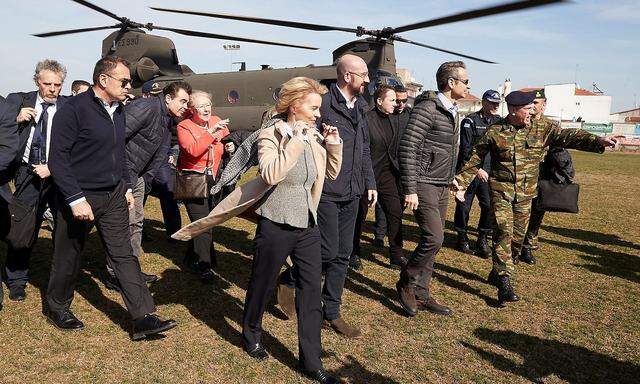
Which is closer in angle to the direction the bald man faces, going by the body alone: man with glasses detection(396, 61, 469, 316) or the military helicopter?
the man with glasses

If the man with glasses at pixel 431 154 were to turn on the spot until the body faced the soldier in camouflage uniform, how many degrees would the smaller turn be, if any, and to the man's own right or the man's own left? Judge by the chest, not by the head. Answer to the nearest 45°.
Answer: approximately 45° to the man's own left

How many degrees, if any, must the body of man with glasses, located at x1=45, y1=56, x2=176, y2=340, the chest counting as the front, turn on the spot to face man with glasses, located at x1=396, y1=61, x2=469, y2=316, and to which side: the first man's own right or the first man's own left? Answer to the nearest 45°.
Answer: approximately 45° to the first man's own left

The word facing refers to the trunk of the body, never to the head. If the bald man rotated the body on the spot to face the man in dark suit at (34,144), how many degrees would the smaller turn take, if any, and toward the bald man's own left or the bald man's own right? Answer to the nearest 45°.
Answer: approximately 135° to the bald man's own right

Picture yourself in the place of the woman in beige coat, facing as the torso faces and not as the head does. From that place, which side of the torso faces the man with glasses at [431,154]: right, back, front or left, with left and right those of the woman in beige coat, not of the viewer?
left

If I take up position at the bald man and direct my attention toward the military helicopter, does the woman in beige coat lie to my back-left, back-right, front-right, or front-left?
back-left
